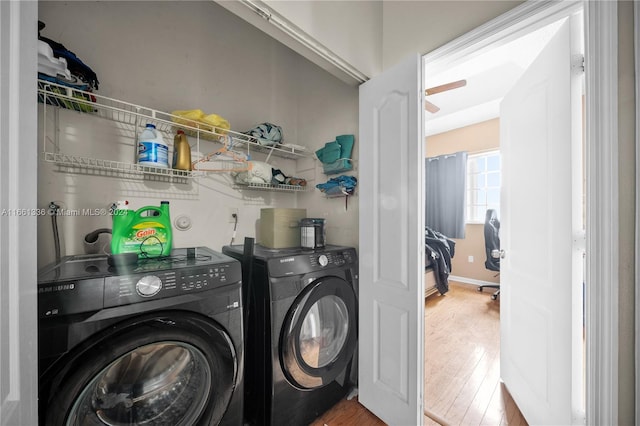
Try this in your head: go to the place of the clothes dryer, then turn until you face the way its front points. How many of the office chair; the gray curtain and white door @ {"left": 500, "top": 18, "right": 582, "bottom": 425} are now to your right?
0

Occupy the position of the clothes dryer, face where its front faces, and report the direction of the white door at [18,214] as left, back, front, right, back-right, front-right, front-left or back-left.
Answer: right

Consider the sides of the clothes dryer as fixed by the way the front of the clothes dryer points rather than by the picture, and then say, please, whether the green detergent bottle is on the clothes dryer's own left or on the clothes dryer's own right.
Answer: on the clothes dryer's own right

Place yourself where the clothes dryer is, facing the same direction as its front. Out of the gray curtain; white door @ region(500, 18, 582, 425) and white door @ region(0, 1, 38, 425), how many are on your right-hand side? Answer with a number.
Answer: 1

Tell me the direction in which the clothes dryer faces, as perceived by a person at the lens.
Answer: facing the viewer and to the right of the viewer

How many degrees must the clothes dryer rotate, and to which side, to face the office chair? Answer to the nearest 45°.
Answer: approximately 90° to its left

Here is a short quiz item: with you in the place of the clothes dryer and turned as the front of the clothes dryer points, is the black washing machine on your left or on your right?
on your right

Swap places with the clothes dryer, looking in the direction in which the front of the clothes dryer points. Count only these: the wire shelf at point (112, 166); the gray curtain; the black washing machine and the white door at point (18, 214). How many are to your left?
1

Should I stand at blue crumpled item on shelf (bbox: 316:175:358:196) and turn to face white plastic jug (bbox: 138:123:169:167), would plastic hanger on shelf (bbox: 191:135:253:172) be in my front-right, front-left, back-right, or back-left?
front-right

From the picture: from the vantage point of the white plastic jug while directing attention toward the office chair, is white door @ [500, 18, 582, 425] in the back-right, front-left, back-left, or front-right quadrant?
front-right

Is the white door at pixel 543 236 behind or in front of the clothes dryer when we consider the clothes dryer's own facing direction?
in front

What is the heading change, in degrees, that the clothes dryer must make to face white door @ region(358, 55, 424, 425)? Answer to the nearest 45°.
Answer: approximately 45° to its left

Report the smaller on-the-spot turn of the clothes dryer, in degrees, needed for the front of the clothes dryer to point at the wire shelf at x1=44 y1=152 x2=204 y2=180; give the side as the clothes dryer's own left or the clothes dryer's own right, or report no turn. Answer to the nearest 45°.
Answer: approximately 135° to the clothes dryer's own right

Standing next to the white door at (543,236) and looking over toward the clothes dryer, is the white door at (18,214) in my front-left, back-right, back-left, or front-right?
front-left
